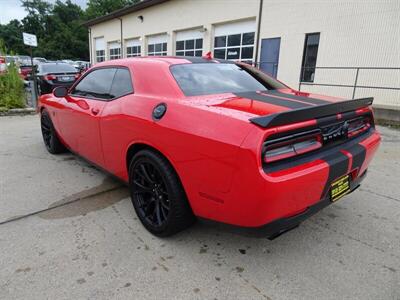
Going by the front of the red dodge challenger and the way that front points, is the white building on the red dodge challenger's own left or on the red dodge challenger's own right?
on the red dodge challenger's own right

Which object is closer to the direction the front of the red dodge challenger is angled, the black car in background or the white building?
the black car in background

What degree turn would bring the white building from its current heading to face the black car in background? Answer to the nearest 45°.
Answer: approximately 45° to its right

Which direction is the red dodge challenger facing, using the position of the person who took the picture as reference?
facing away from the viewer and to the left of the viewer

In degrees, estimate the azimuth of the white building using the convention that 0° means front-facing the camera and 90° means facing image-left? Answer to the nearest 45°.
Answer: approximately 45°

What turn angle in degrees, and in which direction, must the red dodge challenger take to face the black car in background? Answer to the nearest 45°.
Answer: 0° — it already faces it

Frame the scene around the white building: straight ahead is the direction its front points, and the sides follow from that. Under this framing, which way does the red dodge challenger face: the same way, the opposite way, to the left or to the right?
to the right
